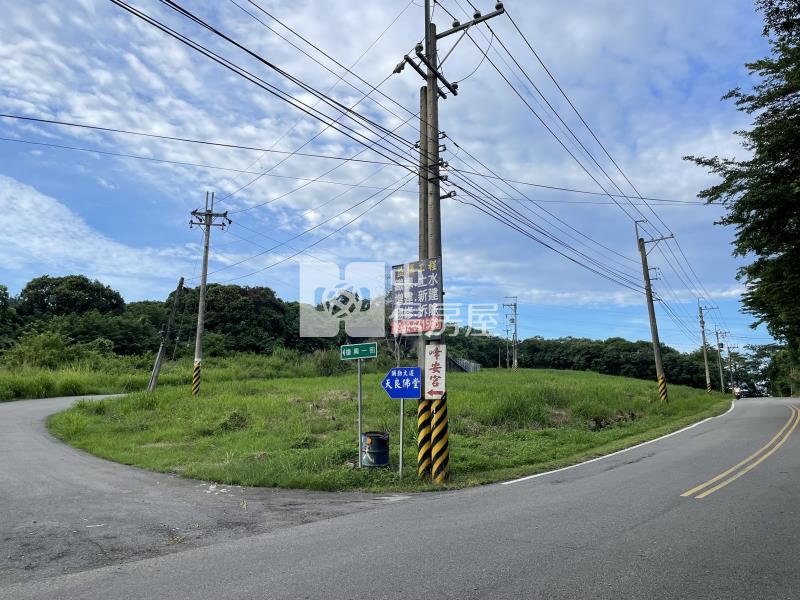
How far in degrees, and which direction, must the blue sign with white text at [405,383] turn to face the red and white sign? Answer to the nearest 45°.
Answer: approximately 90° to its left

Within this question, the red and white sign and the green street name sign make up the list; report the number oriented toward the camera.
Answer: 2

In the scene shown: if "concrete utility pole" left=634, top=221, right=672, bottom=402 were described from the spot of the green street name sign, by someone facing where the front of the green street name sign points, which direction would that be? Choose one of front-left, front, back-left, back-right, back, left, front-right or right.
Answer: back-left

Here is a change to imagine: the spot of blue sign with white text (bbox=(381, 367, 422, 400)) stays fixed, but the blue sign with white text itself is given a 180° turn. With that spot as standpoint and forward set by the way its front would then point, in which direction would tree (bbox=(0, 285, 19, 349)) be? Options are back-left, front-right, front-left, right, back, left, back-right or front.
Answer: front-left

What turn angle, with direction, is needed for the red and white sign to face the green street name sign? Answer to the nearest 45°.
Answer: approximately 90° to its right

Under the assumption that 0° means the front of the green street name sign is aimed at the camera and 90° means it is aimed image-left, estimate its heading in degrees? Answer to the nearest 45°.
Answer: approximately 0°
